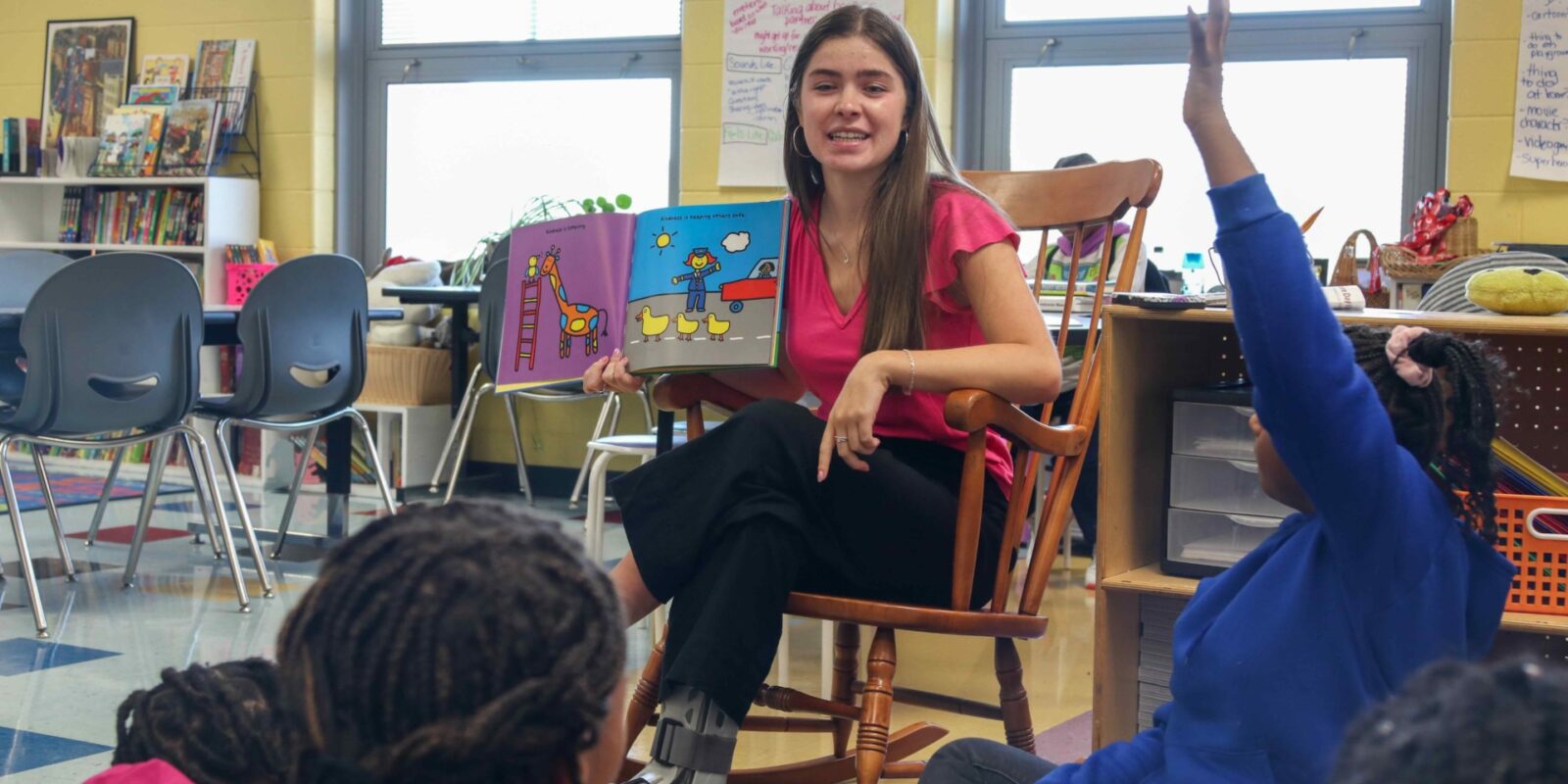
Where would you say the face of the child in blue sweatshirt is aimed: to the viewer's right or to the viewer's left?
to the viewer's left

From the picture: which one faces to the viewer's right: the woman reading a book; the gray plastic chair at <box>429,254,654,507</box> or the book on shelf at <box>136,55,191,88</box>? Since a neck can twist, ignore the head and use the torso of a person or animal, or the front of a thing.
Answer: the gray plastic chair

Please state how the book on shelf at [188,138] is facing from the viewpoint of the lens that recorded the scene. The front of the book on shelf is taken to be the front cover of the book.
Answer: facing the viewer

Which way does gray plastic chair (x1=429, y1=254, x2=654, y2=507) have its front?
to the viewer's right

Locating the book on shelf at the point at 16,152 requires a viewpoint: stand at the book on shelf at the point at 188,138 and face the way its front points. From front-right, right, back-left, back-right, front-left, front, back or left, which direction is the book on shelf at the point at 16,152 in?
back-right

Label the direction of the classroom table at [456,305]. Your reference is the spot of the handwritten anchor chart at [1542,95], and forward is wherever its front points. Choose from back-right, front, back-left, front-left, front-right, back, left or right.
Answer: right

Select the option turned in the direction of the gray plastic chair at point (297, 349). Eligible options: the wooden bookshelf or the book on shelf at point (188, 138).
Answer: the book on shelf

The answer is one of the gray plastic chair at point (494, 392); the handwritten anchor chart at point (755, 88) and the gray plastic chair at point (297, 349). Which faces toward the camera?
the handwritten anchor chart

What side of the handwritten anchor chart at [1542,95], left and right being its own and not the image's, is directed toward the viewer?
front

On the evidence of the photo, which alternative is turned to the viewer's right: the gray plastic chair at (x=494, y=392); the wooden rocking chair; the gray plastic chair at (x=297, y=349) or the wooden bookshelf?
the gray plastic chair at (x=494, y=392)

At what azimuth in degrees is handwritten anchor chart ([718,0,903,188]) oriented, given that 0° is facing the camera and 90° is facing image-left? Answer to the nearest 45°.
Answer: approximately 0°

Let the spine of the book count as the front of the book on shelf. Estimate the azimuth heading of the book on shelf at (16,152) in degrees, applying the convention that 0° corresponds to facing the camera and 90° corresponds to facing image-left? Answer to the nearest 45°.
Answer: approximately 0°

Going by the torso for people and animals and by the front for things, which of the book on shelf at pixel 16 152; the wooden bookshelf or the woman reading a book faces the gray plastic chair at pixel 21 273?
the book on shelf

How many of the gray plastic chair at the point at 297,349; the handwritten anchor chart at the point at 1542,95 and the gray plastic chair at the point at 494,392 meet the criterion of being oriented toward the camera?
1

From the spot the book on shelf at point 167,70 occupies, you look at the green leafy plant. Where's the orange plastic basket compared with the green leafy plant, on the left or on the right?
right

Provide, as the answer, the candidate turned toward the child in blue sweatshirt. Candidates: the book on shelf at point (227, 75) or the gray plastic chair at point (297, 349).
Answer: the book on shelf

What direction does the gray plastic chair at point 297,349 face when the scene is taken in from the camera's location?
facing away from the viewer and to the left of the viewer
